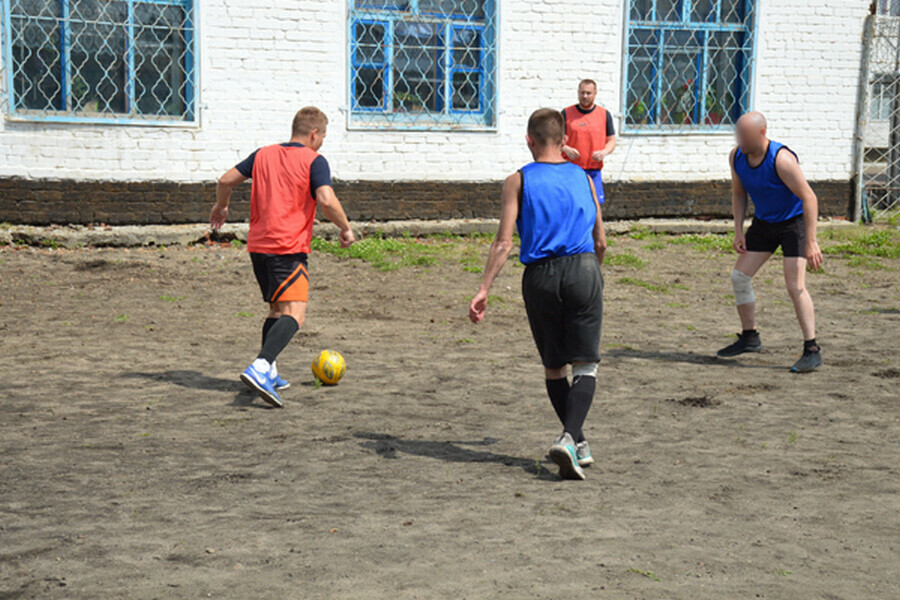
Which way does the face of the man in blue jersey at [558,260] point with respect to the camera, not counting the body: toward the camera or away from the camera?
away from the camera

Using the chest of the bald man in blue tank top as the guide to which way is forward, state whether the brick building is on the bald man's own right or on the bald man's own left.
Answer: on the bald man's own right

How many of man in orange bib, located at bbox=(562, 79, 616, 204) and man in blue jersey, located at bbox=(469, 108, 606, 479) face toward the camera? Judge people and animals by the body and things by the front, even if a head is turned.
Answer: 1

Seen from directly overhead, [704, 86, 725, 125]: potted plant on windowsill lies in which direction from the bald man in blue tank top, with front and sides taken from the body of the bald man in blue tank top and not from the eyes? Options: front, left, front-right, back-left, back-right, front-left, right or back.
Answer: back-right

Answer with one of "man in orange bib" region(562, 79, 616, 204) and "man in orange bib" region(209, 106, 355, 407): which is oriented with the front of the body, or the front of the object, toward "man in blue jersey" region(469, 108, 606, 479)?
"man in orange bib" region(562, 79, 616, 204)

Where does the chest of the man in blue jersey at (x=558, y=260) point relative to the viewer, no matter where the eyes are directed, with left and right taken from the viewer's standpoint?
facing away from the viewer

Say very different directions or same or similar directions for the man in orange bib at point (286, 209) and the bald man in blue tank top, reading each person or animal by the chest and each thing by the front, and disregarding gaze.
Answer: very different directions

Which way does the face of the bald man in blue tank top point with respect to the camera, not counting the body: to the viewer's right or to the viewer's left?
to the viewer's left

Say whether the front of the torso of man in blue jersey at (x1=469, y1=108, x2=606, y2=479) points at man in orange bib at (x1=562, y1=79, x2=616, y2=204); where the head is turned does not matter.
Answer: yes

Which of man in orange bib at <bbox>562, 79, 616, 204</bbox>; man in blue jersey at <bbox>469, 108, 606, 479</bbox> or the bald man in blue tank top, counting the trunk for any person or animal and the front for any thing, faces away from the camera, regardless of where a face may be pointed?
the man in blue jersey
